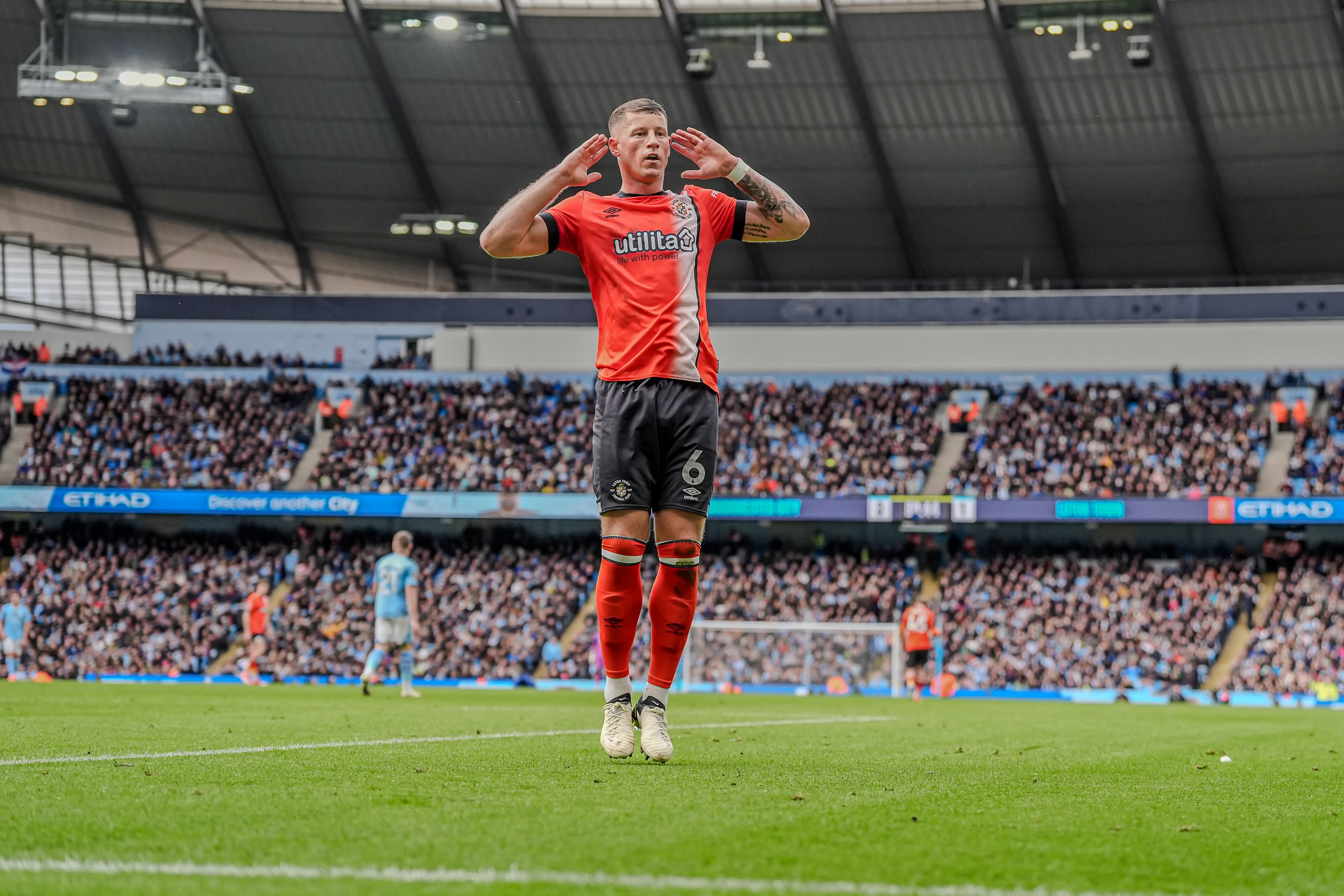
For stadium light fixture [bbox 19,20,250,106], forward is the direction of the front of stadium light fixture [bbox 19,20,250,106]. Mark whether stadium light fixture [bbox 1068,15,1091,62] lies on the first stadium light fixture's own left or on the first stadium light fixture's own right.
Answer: on the first stadium light fixture's own left

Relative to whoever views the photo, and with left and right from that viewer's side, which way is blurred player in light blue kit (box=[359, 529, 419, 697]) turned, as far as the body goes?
facing away from the viewer and to the right of the viewer

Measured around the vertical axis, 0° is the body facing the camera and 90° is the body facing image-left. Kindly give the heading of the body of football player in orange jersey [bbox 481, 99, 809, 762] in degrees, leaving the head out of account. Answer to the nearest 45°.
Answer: approximately 0°

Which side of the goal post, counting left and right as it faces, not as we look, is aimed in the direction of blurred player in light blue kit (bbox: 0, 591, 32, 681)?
right

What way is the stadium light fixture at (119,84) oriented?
toward the camera

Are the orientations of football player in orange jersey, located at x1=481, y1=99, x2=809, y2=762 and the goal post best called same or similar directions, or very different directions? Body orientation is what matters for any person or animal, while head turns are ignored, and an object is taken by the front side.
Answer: same or similar directions

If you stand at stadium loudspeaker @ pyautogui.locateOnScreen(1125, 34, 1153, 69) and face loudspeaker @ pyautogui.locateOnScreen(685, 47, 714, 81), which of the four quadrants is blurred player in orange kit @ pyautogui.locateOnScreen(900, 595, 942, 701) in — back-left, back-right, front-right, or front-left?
front-left

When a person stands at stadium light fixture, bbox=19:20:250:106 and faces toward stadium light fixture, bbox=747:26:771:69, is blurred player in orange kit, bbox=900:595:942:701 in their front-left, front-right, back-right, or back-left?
front-right

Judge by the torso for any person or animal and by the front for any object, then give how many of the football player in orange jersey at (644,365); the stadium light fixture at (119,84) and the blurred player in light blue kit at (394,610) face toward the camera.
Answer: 2

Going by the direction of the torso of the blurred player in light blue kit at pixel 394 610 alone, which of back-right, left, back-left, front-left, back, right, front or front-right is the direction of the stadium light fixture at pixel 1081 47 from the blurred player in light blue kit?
front

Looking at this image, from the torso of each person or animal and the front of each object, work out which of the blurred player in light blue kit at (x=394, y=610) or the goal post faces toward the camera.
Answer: the goal post

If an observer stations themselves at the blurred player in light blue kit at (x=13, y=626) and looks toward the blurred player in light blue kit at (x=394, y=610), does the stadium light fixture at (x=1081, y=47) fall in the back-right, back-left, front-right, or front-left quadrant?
front-left

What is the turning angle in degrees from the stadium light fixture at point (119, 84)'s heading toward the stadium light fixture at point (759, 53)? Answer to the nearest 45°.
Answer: approximately 90° to its left

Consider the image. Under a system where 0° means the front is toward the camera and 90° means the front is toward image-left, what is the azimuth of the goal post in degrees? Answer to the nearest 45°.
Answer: approximately 0°

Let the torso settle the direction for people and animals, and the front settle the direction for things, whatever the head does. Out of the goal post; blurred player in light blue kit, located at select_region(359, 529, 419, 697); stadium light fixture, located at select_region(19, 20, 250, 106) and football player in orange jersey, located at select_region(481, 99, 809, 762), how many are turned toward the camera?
3

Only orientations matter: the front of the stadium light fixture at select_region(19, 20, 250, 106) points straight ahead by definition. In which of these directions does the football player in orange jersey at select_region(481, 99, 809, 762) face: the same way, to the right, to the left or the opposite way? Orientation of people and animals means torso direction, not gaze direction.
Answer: the same way

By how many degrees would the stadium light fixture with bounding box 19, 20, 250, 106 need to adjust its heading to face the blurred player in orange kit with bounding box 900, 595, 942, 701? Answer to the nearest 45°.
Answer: approximately 45° to its left
